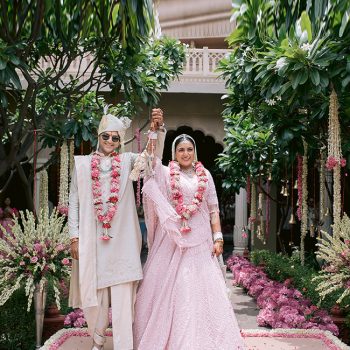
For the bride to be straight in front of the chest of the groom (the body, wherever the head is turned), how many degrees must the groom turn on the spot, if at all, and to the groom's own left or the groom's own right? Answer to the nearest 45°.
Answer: approximately 90° to the groom's own left

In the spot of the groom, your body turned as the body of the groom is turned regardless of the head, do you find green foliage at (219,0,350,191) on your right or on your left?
on your left

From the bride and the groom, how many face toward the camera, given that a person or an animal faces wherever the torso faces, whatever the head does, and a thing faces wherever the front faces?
2

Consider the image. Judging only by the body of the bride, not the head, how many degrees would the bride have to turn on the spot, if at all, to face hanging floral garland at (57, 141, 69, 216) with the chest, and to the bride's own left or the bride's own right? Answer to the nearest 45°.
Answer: approximately 135° to the bride's own right

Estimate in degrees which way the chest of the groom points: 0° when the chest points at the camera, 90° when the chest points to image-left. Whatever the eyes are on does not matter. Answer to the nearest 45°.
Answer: approximately 0°

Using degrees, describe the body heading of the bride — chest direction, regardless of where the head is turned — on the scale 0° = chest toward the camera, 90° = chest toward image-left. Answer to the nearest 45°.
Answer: approximately 0°
